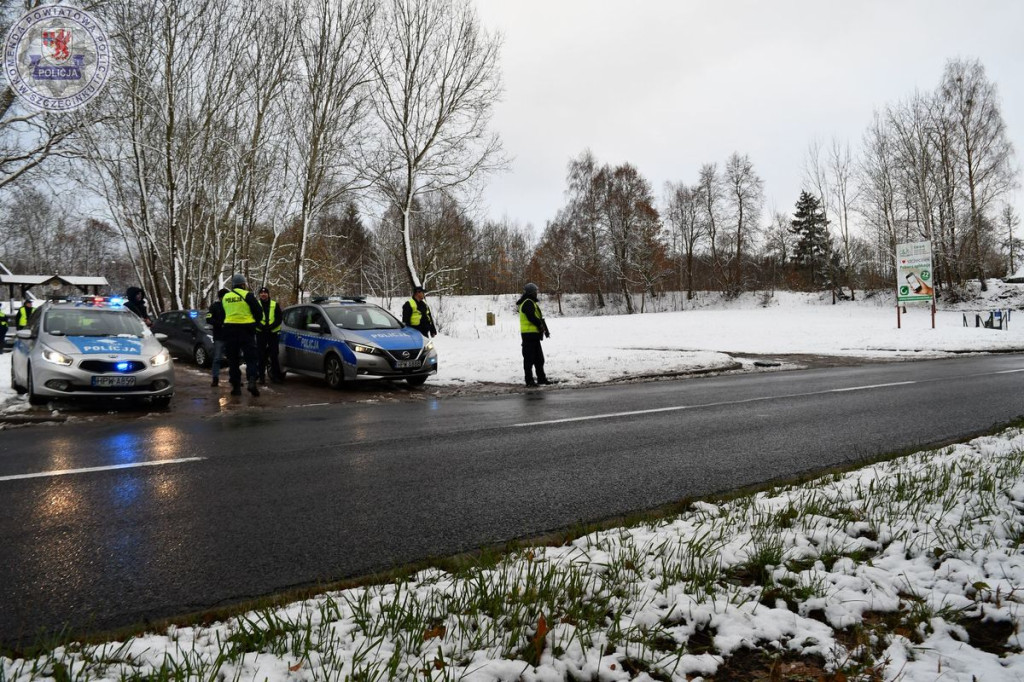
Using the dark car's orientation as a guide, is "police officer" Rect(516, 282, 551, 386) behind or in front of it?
in front

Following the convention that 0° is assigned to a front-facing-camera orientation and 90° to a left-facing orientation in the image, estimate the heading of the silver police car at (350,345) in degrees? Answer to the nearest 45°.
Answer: approximately 315°

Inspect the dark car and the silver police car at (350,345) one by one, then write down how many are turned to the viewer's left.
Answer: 0

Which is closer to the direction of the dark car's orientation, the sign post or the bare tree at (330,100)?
the sign post

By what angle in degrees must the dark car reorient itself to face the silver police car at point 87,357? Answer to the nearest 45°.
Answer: approximately 45° to its right

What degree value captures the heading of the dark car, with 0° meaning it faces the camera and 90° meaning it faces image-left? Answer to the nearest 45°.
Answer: approximately 315°

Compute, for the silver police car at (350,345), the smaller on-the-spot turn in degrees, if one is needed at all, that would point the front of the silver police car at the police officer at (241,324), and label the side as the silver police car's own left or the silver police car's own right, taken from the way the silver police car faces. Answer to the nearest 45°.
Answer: approximately 90° to the silver police car's own right

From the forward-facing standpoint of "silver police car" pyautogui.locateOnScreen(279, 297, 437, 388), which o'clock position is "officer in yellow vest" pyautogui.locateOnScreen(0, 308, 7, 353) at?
The officer in yellow vest is roughly at 6 o'clock from the silver police car.
